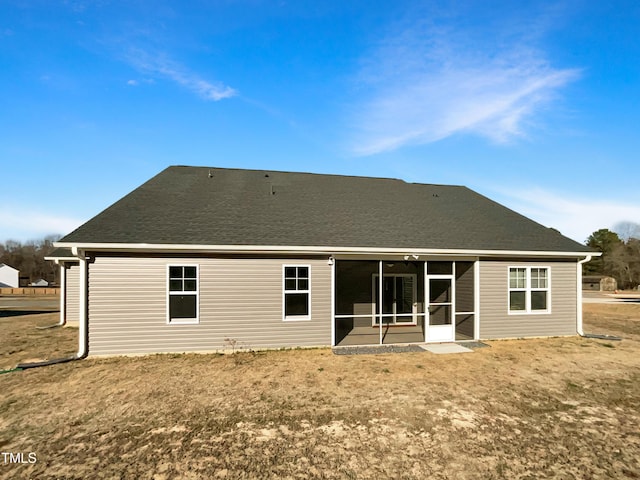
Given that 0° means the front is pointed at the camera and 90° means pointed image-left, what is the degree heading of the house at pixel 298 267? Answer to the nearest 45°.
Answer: approximately 180°
